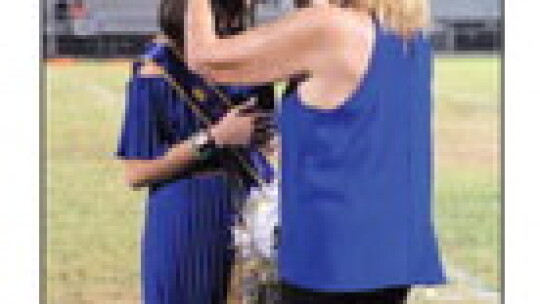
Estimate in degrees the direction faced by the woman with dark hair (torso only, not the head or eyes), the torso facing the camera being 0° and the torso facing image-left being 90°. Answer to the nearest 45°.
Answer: approximately 315°

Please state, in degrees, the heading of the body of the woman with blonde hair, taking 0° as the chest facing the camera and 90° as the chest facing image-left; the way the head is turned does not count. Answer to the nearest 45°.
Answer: approximately 135°

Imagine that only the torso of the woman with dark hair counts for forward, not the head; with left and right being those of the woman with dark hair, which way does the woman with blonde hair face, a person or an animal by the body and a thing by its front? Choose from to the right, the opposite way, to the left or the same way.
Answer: the opposite way
